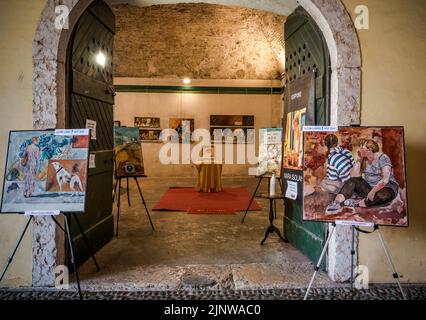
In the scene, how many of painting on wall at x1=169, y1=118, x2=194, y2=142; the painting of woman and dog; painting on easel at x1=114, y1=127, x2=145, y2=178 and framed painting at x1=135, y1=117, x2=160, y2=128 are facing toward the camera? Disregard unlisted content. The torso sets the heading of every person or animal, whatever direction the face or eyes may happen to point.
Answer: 4

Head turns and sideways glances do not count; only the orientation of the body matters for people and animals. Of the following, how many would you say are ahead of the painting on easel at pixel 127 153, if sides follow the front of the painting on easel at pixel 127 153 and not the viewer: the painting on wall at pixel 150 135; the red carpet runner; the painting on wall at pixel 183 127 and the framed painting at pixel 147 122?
0

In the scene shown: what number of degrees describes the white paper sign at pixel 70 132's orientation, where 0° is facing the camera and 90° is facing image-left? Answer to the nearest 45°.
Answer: approximately 0°

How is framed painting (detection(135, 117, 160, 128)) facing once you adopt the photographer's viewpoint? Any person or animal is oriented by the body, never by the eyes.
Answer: facing the viewer

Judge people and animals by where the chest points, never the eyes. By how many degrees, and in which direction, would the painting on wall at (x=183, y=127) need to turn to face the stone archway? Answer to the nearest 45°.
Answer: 0° — it already faces it

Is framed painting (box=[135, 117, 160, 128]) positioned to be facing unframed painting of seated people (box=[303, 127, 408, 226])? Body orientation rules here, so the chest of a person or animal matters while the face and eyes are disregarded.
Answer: yes

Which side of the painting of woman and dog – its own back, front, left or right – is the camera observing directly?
front

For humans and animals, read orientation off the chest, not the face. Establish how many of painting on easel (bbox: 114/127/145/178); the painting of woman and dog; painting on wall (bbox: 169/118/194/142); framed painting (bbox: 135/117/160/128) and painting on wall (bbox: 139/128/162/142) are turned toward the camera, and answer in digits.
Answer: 5

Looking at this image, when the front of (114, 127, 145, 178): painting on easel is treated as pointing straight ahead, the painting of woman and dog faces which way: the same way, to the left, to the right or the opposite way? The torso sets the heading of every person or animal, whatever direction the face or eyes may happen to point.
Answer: the same way

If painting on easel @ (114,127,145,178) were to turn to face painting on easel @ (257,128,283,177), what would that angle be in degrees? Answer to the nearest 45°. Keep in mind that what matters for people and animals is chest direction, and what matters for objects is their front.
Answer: approximately 90° to its left

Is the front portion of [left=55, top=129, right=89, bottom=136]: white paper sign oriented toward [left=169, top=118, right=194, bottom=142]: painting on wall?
no

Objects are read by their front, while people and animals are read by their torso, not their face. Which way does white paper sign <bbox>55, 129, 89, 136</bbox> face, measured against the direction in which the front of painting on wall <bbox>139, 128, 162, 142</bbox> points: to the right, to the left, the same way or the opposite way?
the same way

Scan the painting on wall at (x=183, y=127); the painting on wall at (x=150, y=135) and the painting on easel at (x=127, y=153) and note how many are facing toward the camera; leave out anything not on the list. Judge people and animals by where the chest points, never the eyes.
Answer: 3

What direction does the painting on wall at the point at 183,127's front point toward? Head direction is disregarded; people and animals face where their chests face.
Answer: toward the camera

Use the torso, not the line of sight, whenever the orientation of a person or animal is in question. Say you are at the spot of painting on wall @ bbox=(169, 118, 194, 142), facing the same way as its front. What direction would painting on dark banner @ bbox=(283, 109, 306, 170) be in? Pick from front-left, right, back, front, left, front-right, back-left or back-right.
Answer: front

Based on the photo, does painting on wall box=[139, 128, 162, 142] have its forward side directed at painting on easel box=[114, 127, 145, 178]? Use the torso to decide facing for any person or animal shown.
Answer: yes
